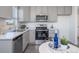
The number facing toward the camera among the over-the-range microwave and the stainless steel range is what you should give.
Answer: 2

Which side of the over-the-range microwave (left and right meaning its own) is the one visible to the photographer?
front

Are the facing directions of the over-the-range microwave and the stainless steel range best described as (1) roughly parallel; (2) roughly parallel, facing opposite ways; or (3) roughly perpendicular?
roughly parallel

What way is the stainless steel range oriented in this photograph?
toward the camera

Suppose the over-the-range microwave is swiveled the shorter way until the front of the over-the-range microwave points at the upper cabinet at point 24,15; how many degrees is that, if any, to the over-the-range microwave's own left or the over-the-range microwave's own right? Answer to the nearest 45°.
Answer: approximately 90° to the over-the-range microwave's own right
